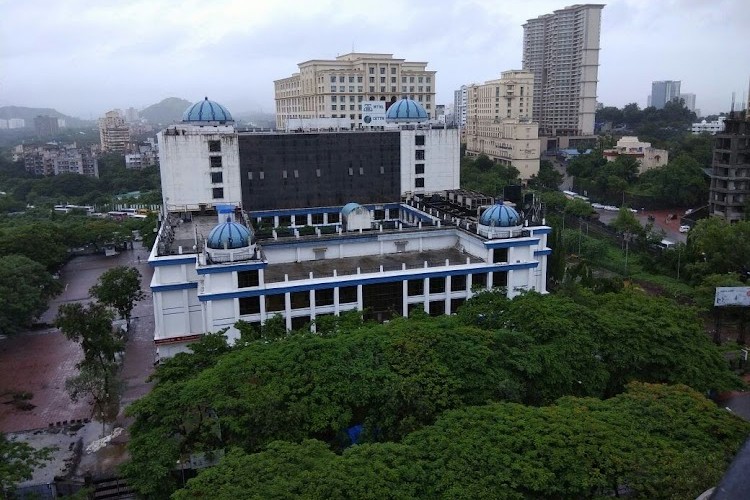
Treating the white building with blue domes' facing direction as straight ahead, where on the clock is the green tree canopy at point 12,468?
The green tree canopy is roughly at 1 o'clock from the white building with blue domes.

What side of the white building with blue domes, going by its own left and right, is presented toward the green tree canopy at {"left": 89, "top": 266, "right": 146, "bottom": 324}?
right

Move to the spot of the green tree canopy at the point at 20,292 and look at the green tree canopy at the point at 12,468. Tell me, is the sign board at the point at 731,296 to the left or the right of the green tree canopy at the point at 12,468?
left

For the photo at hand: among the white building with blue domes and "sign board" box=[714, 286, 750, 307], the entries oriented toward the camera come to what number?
2

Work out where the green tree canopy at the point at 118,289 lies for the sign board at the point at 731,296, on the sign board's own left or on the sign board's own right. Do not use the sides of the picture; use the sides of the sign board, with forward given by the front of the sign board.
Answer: on the sign board's own right

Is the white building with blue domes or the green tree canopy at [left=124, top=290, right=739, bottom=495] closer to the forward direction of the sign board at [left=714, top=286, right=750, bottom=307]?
the green tree canopy

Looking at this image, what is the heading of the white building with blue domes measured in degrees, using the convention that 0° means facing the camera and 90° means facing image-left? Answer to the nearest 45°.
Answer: approximately 0°

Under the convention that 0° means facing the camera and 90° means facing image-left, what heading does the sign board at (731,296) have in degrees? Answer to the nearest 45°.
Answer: approximately 0°

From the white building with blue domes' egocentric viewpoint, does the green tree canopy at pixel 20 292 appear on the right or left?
on its right
